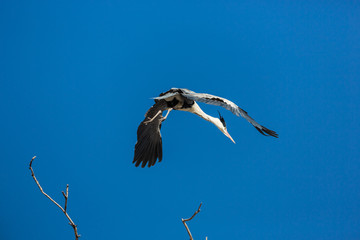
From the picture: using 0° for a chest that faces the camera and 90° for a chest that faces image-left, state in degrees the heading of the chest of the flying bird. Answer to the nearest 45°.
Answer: approximately 315°
